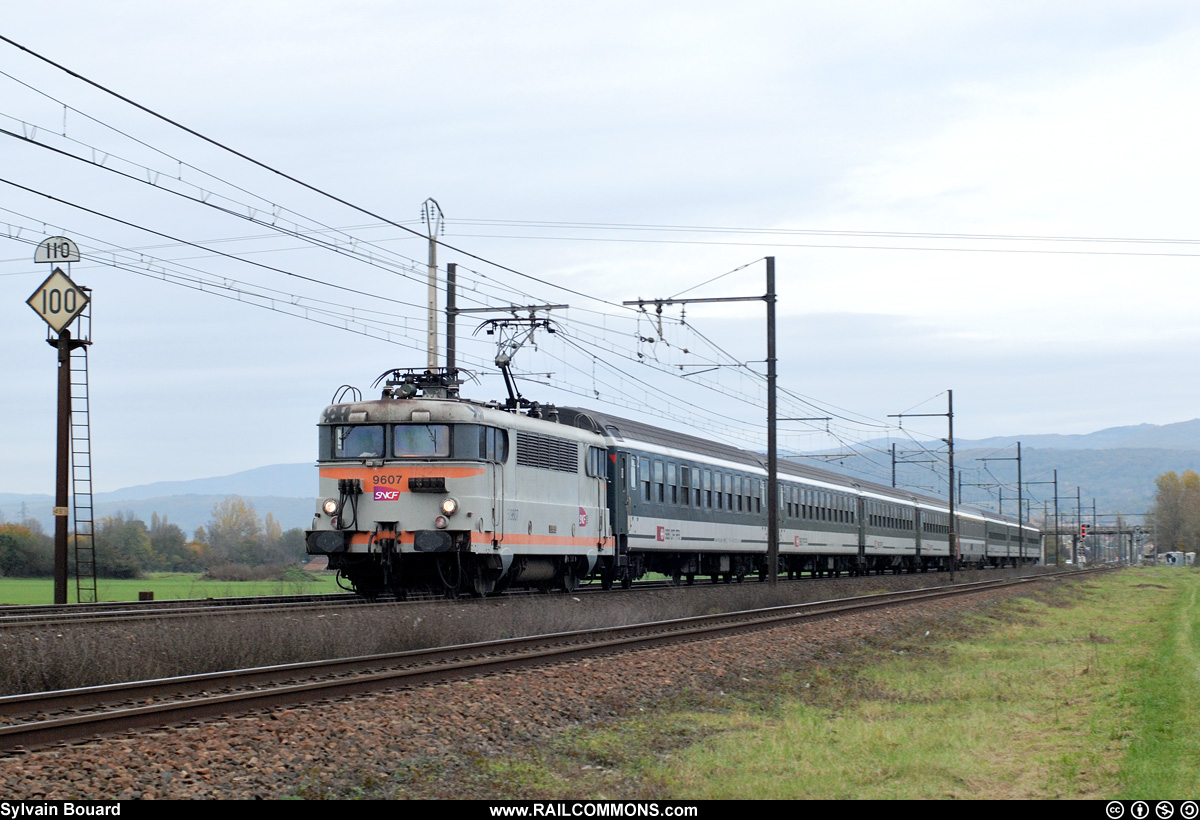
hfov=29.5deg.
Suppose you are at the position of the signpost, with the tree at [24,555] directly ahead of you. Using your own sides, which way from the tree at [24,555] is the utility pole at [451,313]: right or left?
right

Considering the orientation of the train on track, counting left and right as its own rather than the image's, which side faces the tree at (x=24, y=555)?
right

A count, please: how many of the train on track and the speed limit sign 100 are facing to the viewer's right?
0

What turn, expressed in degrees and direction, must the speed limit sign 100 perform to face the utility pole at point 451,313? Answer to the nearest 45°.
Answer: approximately 135° to its left

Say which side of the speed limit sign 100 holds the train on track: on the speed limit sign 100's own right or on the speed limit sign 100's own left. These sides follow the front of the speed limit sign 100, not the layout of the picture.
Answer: on the speed limit sign 100's own left

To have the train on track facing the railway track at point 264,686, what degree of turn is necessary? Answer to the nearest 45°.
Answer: approximately 45° to its left

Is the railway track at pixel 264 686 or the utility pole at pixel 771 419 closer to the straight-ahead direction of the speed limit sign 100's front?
the railway track

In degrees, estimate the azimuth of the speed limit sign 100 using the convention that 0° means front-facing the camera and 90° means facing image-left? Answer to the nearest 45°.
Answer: approximately 0°

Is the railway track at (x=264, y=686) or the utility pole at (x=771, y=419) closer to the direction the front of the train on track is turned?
the railway track
